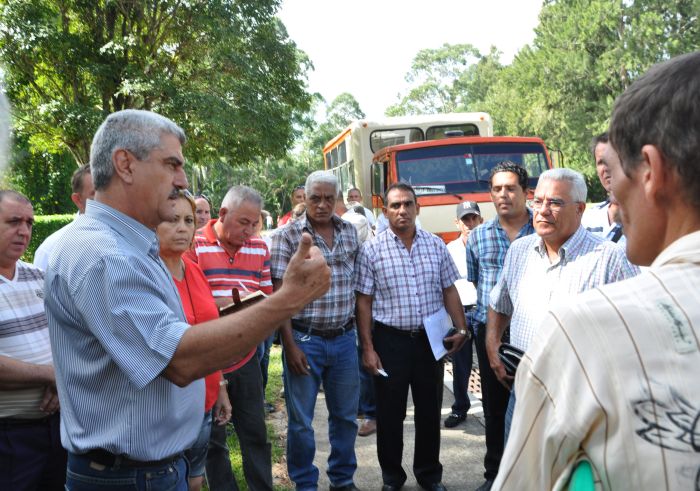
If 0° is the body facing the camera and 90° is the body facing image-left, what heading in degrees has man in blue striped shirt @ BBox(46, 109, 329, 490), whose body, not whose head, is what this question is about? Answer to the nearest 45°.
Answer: approximately 270°

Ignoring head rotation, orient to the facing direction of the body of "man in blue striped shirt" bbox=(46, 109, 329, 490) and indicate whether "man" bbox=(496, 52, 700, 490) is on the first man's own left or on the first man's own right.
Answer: on the first man's own right

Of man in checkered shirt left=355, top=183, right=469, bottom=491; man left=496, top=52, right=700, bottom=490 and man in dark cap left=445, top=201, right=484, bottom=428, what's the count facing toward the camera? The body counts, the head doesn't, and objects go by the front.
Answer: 2

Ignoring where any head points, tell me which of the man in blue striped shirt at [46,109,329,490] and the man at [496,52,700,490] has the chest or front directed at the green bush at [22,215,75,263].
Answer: the man

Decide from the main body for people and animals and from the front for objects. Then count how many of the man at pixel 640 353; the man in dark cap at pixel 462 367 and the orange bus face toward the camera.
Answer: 2

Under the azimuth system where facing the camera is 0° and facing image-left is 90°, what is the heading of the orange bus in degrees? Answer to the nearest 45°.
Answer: approximately 0°

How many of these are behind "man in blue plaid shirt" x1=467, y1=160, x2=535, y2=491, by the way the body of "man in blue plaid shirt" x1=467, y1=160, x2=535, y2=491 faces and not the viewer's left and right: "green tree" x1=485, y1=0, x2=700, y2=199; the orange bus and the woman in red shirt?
2
